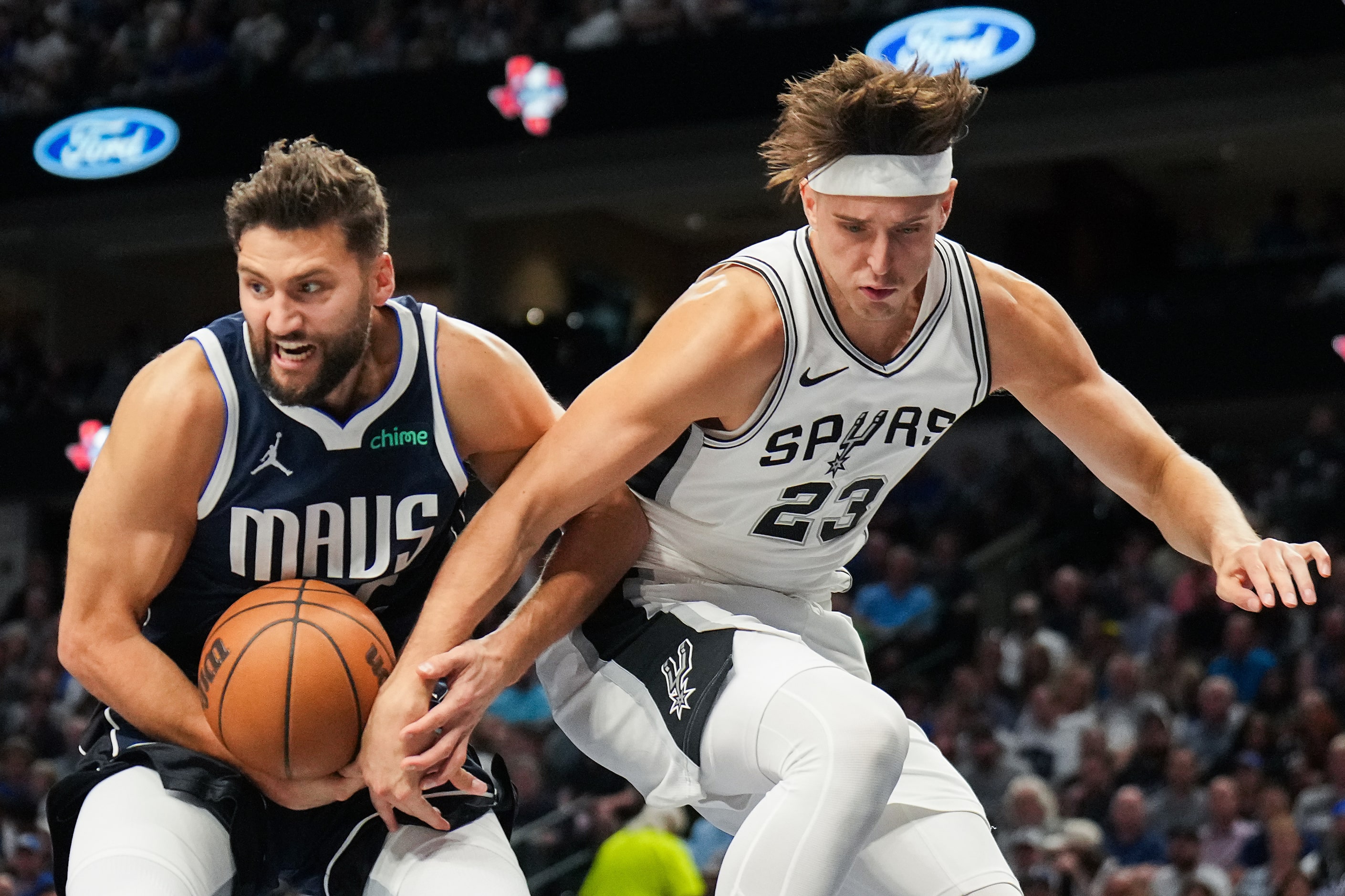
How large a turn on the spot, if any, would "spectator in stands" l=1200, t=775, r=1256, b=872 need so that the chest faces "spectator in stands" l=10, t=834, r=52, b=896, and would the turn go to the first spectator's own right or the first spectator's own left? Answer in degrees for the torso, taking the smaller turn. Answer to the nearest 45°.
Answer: approximately 90° to the first spectator's own right

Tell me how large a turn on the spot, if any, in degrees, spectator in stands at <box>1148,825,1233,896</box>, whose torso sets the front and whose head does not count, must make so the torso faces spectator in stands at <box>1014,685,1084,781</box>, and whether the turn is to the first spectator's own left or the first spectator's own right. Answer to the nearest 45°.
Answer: approximately 135° to the first spectator's own right

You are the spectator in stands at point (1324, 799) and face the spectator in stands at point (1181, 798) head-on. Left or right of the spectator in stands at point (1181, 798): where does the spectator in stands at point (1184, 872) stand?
left

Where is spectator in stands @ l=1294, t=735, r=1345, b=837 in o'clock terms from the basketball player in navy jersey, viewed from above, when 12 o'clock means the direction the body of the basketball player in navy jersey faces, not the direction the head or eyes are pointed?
The spectator in stands is roughly at 8 o'clock from the basketball player in navy jersey.

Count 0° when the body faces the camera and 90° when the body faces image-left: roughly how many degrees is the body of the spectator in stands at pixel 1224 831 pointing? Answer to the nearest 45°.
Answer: approximately 0°

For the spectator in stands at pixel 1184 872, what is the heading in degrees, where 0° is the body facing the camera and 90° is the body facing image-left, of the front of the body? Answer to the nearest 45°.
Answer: approximately 0°

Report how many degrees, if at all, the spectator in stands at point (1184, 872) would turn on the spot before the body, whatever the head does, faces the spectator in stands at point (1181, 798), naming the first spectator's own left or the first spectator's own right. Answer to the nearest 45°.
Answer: approximately 180°
